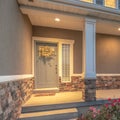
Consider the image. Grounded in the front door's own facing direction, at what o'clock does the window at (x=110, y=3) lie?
The window is roughly at 10 o'clock from the front door.

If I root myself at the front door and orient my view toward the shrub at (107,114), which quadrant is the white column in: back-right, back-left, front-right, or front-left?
front-left

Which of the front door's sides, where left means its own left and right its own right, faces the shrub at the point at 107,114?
front

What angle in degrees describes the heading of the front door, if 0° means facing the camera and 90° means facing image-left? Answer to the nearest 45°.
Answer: approximately 0°

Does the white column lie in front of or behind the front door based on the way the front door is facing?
in front

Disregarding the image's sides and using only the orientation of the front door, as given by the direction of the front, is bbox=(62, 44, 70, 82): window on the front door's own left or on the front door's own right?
on the front door's own left

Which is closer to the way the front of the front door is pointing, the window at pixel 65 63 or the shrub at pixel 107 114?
the shrub
